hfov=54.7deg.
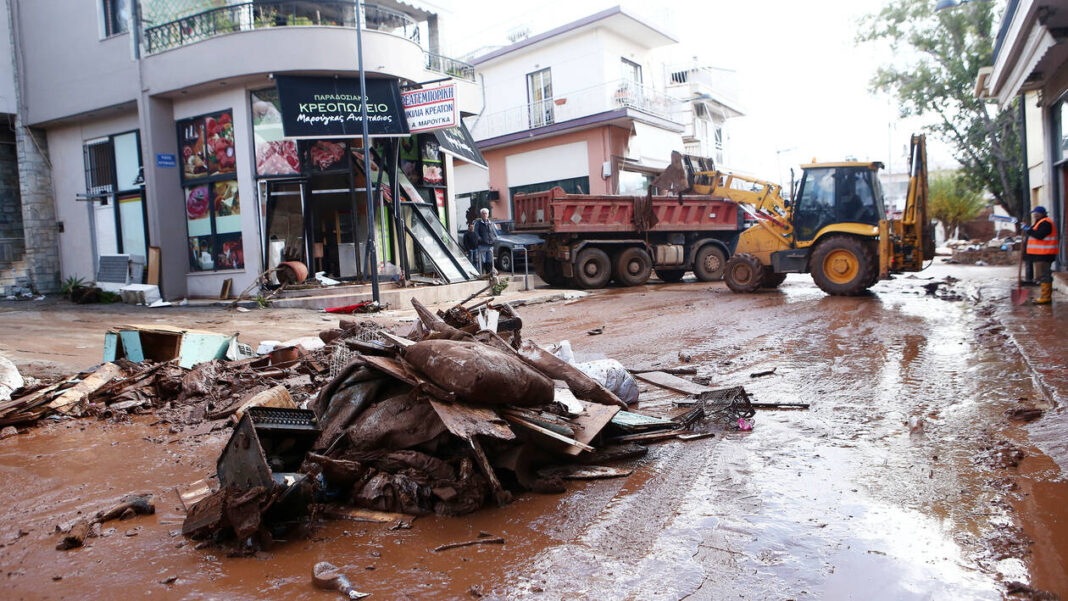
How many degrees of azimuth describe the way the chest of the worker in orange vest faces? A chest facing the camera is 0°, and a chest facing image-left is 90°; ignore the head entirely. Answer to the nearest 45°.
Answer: approximately 90°

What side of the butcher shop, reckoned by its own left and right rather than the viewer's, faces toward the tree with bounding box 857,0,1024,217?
left

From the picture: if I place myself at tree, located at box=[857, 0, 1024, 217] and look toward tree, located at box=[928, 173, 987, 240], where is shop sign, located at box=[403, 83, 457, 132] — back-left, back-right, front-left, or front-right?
back-left

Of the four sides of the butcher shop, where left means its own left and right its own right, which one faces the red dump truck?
left

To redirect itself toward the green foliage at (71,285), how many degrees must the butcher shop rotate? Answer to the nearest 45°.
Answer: approximately 135° to its right

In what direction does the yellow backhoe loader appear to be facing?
to the viewer's left

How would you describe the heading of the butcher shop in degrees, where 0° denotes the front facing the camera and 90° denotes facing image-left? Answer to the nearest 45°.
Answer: approximately 0°

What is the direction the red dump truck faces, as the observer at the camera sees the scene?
facing away from the viewer and to the right of the viewer

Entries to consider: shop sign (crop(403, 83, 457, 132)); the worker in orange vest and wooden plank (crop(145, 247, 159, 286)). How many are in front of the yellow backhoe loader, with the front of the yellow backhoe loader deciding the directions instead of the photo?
2

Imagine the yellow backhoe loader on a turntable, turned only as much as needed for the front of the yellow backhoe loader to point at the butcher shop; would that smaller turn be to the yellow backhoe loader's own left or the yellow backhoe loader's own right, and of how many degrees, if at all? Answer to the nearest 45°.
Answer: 0° — it already faces it

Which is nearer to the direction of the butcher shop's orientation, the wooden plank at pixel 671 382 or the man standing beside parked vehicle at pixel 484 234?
the wooden plank

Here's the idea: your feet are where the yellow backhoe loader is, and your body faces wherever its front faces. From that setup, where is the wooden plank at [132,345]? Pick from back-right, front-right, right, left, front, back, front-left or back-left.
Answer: front-left
